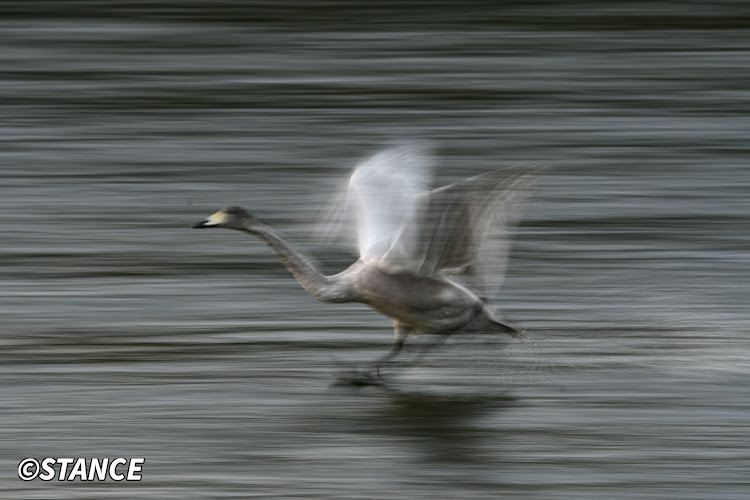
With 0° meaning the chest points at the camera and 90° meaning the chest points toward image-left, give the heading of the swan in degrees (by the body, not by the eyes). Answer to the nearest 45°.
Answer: approximately 90°
